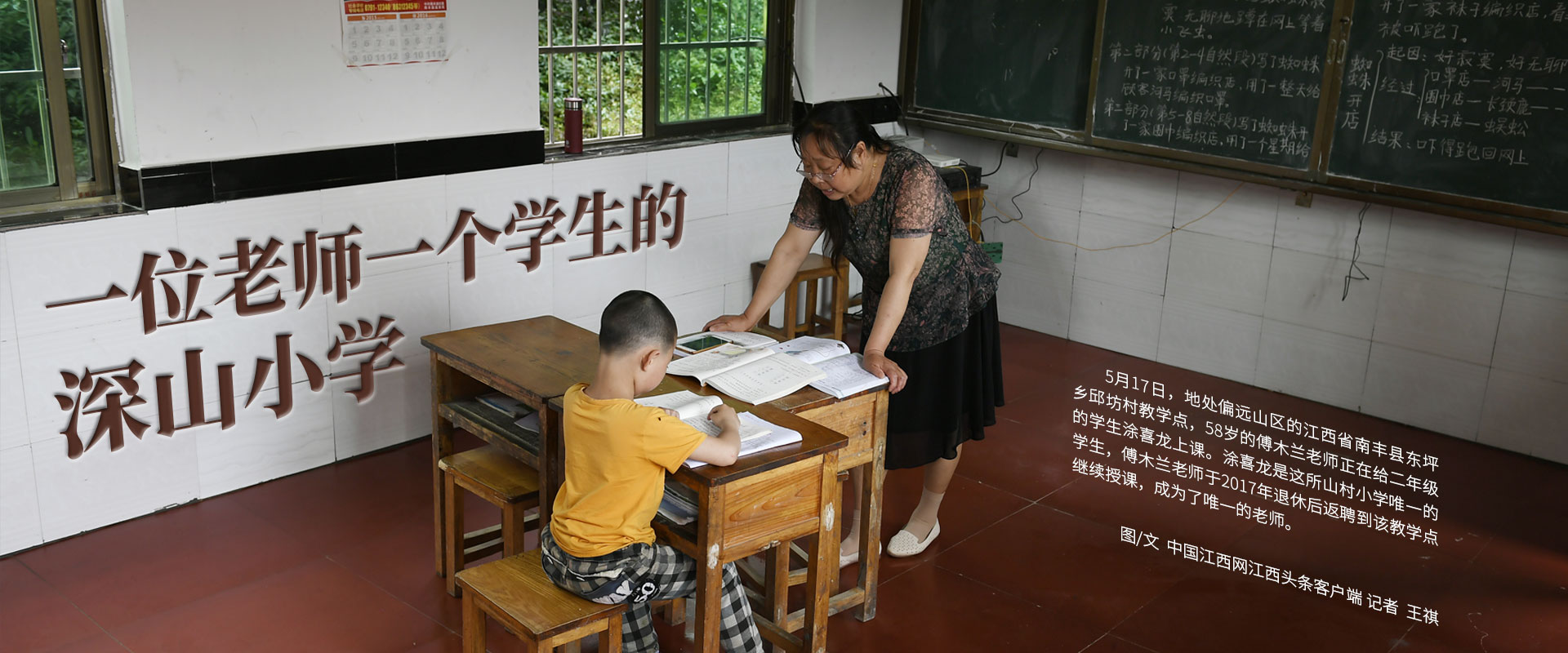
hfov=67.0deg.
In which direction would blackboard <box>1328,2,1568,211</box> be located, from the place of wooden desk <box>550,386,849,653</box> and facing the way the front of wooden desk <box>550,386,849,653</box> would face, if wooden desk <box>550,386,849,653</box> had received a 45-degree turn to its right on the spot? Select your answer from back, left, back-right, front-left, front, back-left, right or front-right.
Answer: back-right

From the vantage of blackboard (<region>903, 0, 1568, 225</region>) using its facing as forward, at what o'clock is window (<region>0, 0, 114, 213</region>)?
The window is roughly at 12 o'clock from the blackboard.

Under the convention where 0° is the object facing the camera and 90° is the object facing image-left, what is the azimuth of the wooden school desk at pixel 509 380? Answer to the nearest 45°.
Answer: approximately 45°

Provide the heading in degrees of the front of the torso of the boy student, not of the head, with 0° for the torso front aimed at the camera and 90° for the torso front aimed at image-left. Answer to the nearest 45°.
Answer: approximately 225°

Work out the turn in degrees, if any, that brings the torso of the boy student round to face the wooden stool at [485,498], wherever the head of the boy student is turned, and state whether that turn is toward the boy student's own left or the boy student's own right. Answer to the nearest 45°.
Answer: approximately 90° to the boy student's own left

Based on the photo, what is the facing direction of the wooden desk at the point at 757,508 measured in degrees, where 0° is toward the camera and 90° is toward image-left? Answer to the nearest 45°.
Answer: approximately 45°

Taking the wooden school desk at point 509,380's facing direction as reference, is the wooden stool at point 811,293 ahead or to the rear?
to the rear

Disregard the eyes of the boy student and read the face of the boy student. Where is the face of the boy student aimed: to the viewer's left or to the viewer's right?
to the viewer's right

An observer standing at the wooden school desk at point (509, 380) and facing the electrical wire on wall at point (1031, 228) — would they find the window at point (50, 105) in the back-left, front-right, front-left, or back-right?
back-left

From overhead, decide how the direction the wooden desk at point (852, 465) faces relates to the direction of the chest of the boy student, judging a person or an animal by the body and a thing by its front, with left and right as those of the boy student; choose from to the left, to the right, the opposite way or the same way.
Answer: the opposite way

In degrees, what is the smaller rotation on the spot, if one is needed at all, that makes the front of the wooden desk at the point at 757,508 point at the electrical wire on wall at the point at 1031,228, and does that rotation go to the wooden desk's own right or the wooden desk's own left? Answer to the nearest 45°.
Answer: approximately 180°

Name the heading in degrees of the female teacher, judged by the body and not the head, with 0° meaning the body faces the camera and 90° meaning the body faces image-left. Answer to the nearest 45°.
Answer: approximately 45°

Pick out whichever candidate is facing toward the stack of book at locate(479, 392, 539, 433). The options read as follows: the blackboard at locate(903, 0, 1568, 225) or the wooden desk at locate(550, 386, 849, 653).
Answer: the blackboard

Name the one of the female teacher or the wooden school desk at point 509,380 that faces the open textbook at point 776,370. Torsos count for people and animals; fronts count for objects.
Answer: the female teacher
